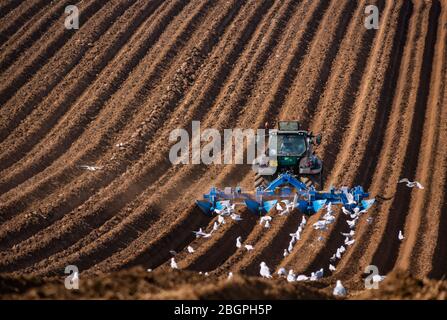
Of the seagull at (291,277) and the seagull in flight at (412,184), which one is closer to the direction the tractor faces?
the seagull in flight

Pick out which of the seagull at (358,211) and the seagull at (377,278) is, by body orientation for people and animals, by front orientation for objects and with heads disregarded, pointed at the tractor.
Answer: the seagull at (358,211)

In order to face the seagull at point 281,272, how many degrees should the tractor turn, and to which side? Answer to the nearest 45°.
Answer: approximately 180°

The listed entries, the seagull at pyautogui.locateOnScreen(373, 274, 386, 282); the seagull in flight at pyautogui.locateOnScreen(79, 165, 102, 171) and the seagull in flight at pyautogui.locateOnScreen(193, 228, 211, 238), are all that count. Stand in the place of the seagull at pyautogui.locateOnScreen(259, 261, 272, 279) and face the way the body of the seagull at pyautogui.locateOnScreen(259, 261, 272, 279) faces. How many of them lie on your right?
2

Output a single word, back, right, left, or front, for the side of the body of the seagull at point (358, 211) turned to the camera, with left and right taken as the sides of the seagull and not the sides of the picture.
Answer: left

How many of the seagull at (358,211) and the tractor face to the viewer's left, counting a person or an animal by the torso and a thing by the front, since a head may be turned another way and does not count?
1
